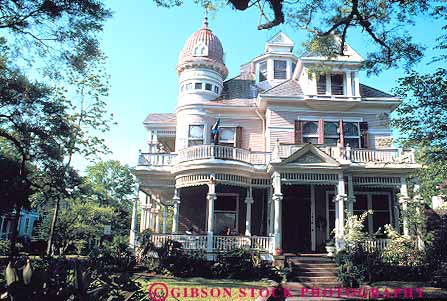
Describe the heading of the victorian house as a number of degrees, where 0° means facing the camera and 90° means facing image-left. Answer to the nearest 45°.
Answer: approximately 0°
